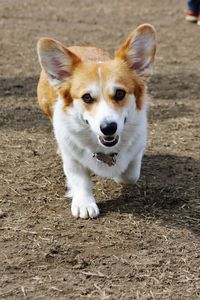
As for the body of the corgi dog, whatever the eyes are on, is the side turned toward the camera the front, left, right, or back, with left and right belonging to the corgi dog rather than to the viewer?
front
